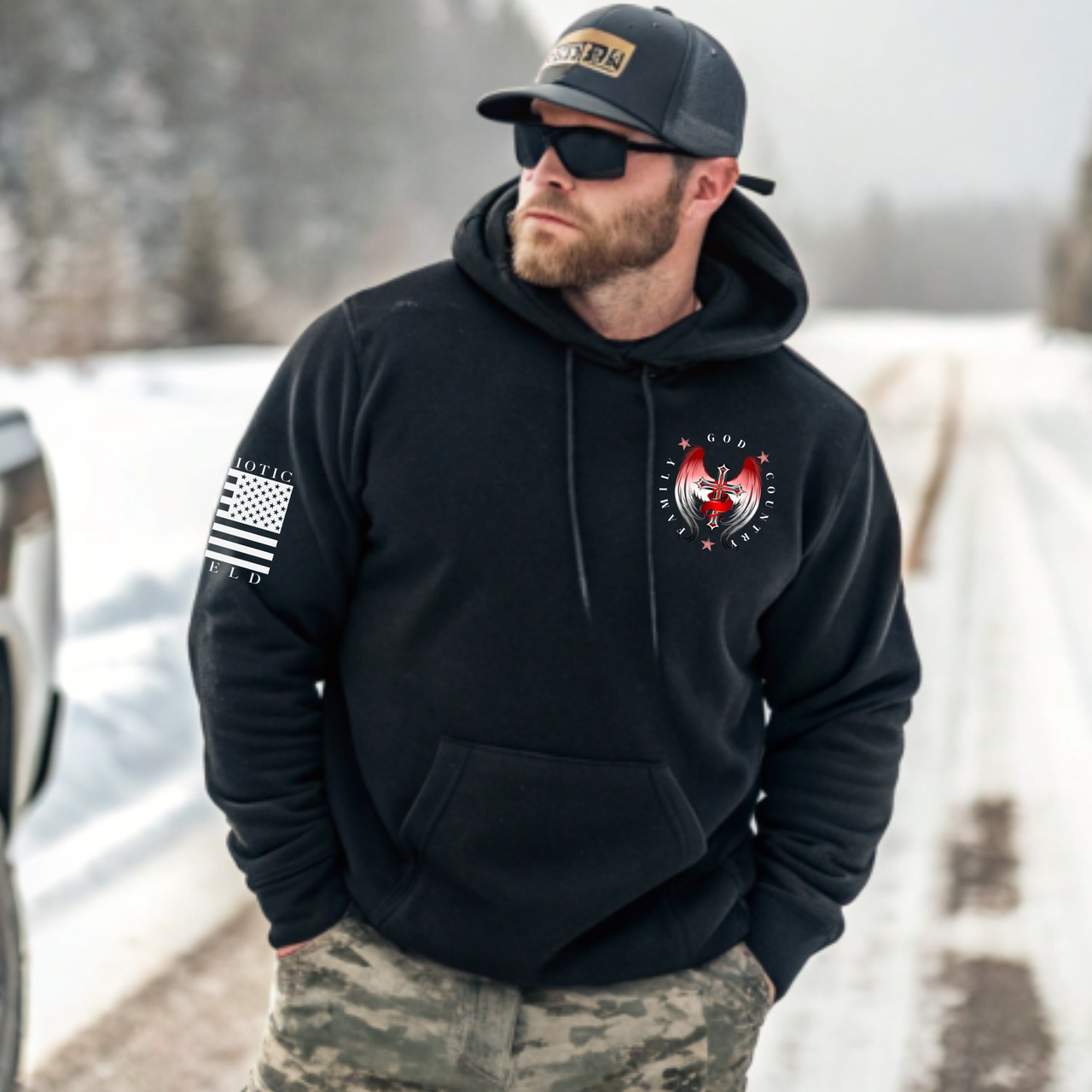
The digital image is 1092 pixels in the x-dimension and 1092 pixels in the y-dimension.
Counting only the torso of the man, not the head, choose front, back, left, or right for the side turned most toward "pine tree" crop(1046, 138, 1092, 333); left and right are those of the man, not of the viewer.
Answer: back

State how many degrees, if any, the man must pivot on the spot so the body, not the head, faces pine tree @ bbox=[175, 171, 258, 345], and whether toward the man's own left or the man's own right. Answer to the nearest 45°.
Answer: approximately 180°

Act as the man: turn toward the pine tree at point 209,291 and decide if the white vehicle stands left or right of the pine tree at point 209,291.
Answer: left

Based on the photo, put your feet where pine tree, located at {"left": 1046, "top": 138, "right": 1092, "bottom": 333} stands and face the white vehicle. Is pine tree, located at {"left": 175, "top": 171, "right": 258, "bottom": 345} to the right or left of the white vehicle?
right

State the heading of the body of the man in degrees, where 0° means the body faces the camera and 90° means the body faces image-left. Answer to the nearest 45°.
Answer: approximately 0°

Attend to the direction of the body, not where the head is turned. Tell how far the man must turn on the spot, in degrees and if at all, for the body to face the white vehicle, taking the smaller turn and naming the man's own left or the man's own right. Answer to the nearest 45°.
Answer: approximately 135° to the man's own right
